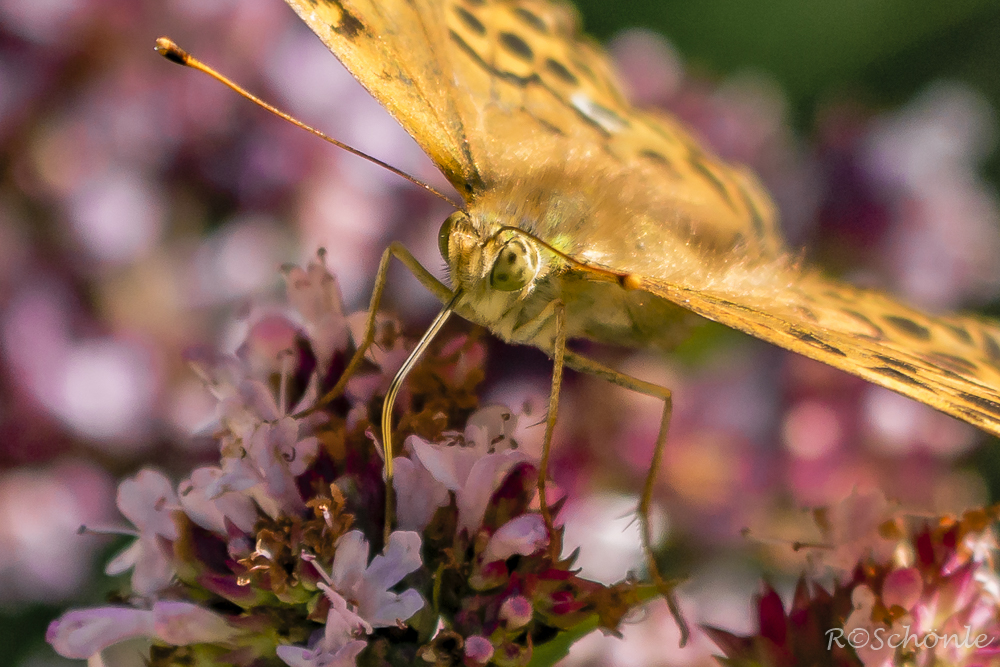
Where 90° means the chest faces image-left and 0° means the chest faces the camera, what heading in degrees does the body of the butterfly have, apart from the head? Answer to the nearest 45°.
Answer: approximately 45°

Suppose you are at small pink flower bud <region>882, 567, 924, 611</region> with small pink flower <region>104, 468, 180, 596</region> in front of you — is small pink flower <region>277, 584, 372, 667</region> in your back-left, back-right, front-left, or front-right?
front-left
